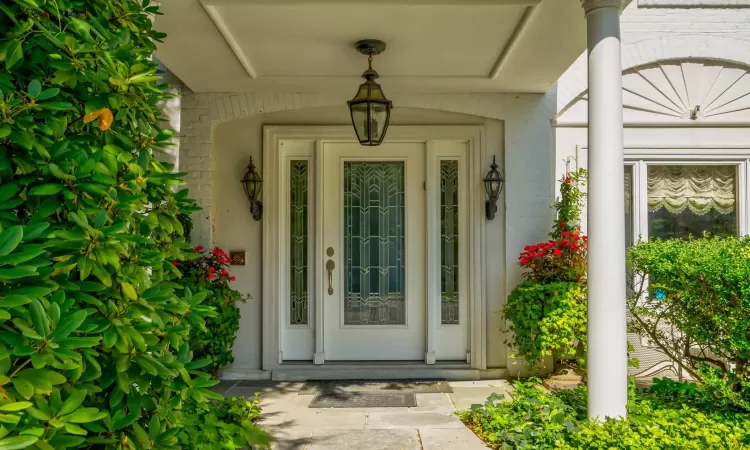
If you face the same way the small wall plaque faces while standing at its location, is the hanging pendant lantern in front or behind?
in front

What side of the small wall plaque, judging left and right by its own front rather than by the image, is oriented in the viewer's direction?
front

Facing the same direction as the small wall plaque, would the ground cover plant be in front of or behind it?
in front

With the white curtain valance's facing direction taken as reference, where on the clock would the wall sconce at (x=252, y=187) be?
The wall sconce is roughly at 2 o'clock from the white curtain valance.

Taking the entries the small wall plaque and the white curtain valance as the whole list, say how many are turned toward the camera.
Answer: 2

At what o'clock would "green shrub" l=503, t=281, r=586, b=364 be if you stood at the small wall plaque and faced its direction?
The green shrub is roughly at 10 o'clock from the small wall plaque.

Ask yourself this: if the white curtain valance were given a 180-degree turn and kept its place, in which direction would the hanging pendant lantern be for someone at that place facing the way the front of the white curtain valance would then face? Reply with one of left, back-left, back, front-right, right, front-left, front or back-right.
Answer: back-left

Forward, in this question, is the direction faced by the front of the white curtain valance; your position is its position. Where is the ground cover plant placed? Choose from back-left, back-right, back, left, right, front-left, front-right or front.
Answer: front

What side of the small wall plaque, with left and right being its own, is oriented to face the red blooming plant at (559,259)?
left

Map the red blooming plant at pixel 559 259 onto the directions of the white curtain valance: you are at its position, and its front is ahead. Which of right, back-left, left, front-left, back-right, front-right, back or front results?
front-right

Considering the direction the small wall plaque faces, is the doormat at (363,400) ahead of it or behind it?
ahead

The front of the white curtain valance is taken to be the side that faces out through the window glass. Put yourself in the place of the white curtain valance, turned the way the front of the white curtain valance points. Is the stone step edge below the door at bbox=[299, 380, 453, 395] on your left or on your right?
on your right

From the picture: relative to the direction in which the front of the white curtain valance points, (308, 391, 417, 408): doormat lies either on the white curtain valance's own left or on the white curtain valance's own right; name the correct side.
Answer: on the white curtain valance's own right

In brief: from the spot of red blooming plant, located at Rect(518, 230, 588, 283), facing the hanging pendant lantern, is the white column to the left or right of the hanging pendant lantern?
left
